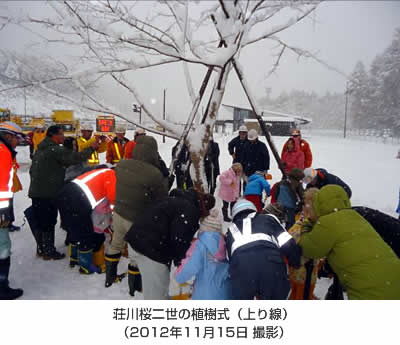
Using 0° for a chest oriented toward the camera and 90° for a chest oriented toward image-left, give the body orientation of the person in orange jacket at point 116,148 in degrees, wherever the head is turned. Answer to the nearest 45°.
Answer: approximately 315°

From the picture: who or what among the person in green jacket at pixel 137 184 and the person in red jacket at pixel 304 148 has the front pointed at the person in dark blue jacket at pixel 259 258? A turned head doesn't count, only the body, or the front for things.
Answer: the person in red jacket

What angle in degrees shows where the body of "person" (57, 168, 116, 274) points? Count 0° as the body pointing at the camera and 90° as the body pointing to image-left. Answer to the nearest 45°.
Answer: approximately 270°

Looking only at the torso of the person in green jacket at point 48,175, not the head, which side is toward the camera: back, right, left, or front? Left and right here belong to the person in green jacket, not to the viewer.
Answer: right

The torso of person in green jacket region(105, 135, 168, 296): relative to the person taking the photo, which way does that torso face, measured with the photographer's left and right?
facing away from the viewer and to the right of the viewer

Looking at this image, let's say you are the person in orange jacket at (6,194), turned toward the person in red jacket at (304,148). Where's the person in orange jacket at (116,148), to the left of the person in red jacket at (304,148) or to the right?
left

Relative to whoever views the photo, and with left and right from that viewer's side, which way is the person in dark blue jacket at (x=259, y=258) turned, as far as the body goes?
facing away from the viewer

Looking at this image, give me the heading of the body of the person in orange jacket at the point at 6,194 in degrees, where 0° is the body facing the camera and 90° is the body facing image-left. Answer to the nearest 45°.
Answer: approximately 270°

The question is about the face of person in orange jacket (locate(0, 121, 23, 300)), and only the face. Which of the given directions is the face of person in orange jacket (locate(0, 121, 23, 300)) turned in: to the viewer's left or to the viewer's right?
to the viewer's right
